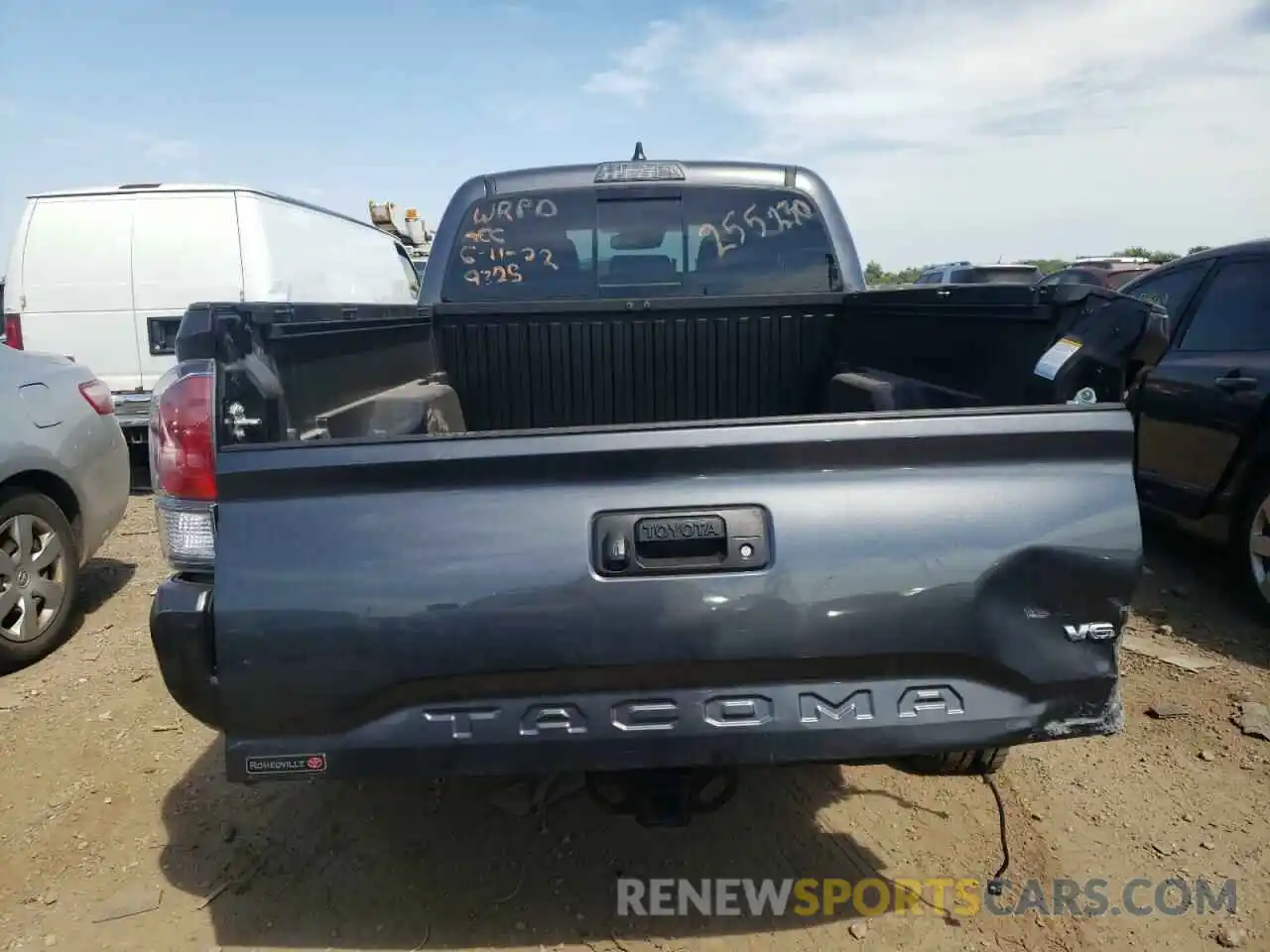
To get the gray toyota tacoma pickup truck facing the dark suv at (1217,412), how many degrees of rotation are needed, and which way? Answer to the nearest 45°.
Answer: approximately 45° to its right

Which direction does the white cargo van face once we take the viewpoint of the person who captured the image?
facing away from the viewer and to the right of the viewer

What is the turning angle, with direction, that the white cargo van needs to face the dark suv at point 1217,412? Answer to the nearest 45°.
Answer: approximately 90° to its right

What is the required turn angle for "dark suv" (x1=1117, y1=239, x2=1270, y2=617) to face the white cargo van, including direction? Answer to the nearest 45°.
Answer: approximately 45° to its left

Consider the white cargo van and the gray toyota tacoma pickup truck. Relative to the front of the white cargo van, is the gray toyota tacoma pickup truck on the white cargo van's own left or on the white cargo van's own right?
on the white cargo van's own right

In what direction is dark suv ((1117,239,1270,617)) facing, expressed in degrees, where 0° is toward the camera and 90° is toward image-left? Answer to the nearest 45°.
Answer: approximately 135°

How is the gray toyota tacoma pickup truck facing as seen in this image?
away from the camera

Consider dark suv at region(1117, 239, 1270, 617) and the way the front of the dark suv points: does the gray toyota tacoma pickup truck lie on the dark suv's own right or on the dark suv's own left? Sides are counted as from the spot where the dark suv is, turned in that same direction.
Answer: on the dark suv's own left
